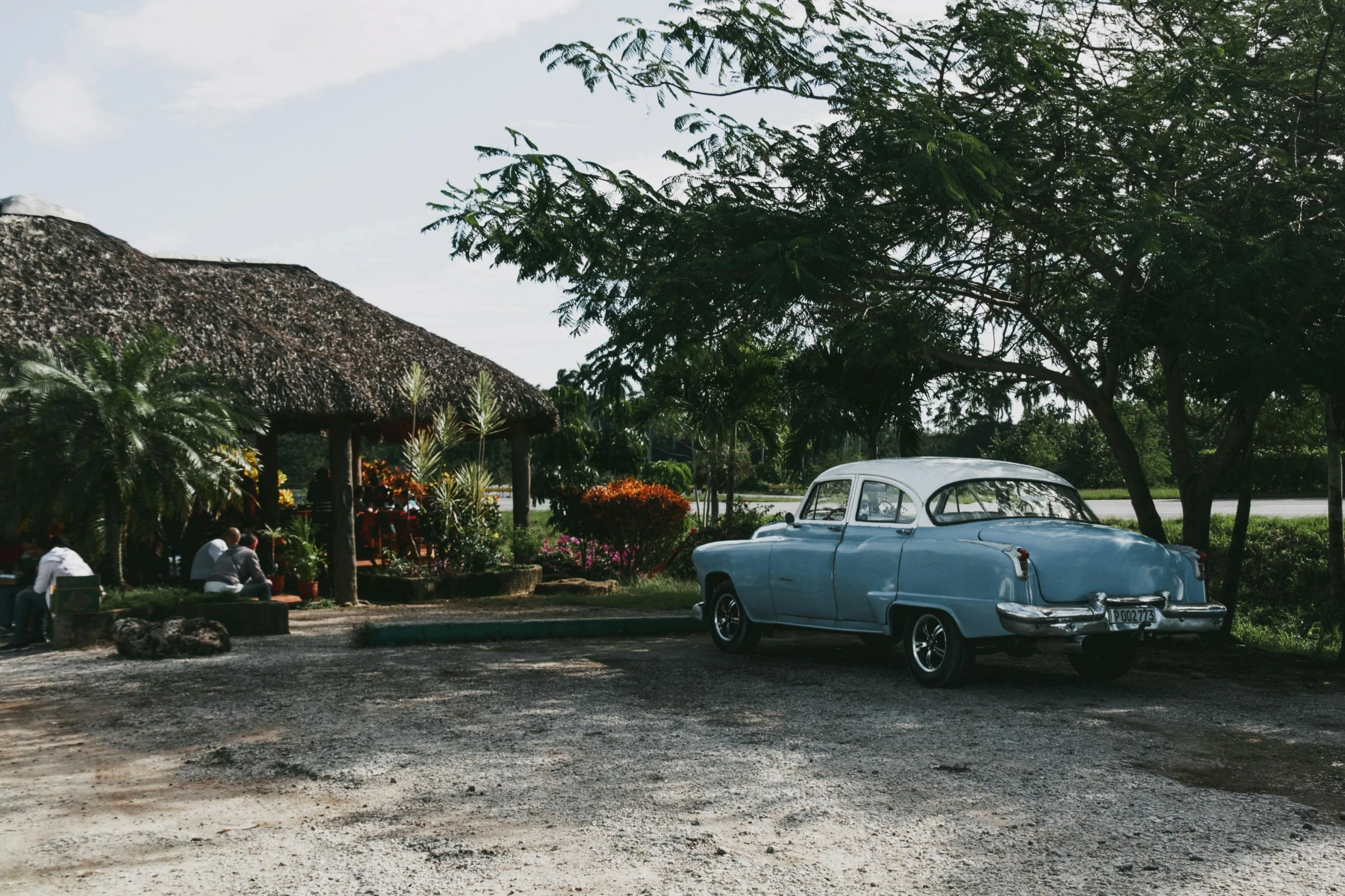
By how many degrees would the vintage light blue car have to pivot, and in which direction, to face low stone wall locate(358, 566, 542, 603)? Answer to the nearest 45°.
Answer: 0° — it already faces it

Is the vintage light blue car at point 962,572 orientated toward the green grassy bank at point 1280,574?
no

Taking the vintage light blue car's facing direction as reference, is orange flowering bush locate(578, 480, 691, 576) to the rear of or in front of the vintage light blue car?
in front

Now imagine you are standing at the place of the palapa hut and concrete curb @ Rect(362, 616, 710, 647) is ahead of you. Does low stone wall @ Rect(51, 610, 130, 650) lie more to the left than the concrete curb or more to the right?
right

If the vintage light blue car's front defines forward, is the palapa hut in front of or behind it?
in front

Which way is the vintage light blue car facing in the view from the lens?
facing away from the viewer and to the left of the viewer

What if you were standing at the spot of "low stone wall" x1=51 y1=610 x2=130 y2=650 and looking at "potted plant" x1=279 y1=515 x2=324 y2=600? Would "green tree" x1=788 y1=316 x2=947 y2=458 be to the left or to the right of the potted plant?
right

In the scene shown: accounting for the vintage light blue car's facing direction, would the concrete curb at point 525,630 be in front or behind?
in front

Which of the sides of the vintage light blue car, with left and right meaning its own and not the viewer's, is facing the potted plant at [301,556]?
front

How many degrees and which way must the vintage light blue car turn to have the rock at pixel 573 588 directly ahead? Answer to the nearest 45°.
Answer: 0° — it already faces it

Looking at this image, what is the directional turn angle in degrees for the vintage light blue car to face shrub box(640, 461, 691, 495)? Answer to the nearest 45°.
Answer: approximately 45° to its right

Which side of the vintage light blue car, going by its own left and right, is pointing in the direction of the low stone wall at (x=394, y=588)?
front

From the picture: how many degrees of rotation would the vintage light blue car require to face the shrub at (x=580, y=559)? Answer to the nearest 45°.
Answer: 0° — it already faces it
